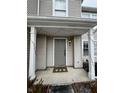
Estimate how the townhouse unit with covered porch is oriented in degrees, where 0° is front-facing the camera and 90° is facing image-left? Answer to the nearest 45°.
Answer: approximately 0°
